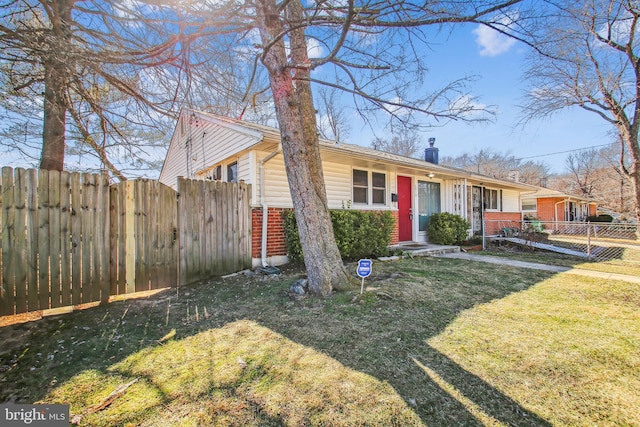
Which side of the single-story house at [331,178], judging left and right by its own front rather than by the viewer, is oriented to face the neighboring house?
left

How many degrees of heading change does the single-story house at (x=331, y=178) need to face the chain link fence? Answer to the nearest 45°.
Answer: approximately 45° to its left

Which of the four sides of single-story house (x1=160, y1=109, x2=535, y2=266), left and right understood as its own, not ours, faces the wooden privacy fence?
right

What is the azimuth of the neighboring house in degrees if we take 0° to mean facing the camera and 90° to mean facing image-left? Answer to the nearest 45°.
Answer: approximately 315°

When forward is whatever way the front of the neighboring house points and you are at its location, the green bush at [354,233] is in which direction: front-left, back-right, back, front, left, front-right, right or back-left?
front-right

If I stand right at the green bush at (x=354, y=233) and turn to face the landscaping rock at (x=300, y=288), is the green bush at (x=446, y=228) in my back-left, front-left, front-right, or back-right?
back-left

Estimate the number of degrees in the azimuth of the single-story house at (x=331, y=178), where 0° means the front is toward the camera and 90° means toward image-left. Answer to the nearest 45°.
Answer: approximately 315°

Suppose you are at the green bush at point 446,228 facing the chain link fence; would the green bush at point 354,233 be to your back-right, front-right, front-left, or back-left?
back-right

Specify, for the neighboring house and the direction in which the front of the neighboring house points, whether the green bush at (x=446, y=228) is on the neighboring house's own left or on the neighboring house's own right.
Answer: on the neighboring house's own right
